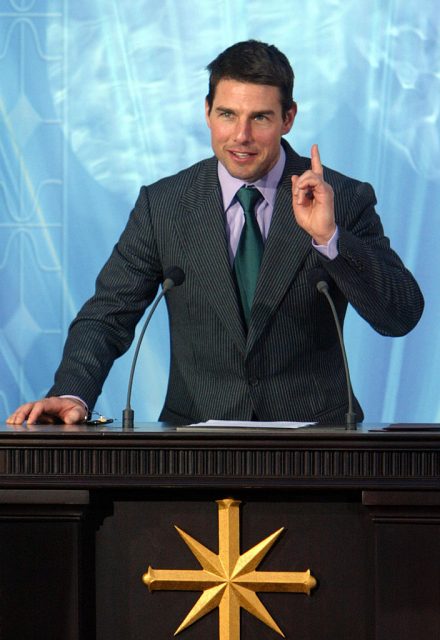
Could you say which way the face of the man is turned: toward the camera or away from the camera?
toward the camera

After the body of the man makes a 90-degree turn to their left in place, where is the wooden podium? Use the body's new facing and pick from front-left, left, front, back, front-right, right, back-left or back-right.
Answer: right
